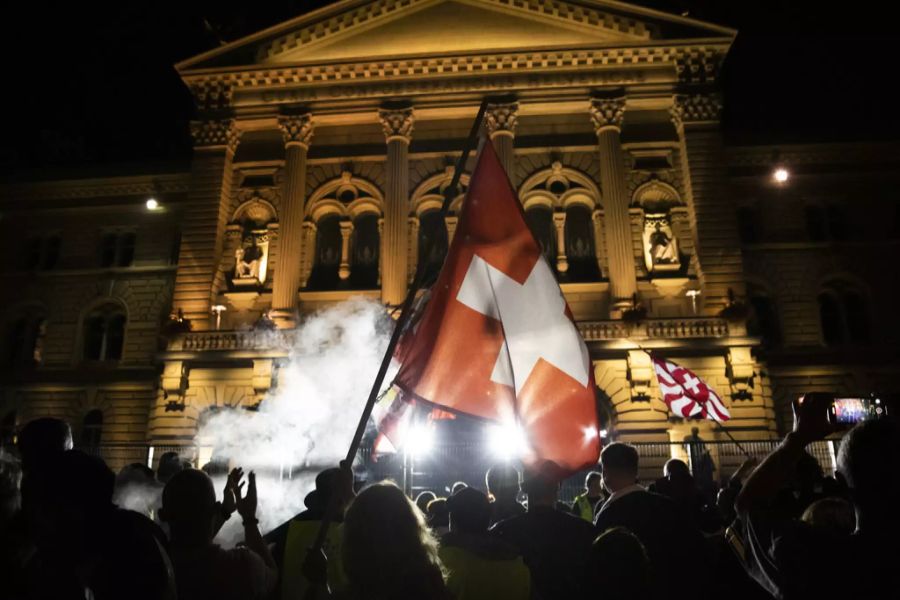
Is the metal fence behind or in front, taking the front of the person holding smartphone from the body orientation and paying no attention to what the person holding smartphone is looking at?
in front

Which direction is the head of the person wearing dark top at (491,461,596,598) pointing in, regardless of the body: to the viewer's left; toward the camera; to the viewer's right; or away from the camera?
away from the camera

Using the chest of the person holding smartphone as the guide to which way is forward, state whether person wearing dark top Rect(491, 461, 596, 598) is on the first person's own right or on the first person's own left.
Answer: on the first person's own left

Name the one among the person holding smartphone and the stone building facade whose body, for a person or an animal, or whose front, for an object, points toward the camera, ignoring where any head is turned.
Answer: the stone building facade

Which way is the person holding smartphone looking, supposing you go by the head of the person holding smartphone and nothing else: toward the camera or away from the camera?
away from the camera

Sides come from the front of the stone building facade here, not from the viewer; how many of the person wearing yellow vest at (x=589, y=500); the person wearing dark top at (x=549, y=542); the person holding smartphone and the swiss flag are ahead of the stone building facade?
4

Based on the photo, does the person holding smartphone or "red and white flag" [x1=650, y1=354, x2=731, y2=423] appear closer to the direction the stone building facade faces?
the person holding smartphone

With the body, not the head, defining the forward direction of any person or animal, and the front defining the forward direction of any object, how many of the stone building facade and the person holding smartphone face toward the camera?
1

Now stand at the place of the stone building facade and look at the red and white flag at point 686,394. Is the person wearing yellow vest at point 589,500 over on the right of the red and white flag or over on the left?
right

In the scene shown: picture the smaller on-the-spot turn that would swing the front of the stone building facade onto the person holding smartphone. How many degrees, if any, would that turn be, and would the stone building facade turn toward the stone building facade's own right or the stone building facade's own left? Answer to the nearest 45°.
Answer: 0° — it already faces them

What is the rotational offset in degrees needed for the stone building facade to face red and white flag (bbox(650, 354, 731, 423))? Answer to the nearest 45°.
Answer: approximately 45° to its left

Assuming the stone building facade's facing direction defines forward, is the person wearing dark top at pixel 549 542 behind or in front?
in front

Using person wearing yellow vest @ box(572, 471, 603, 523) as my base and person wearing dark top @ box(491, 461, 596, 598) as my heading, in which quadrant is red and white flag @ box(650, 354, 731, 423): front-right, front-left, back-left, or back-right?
back-left

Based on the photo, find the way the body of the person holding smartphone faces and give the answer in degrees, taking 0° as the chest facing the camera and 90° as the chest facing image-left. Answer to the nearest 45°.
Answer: approximately 180°

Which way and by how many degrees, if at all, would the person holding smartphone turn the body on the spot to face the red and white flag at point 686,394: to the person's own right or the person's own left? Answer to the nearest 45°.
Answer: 0° — they already face it

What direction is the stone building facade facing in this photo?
toward the camera
